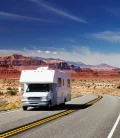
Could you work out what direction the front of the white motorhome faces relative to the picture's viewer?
facing the viewer and to the left of the viewer
